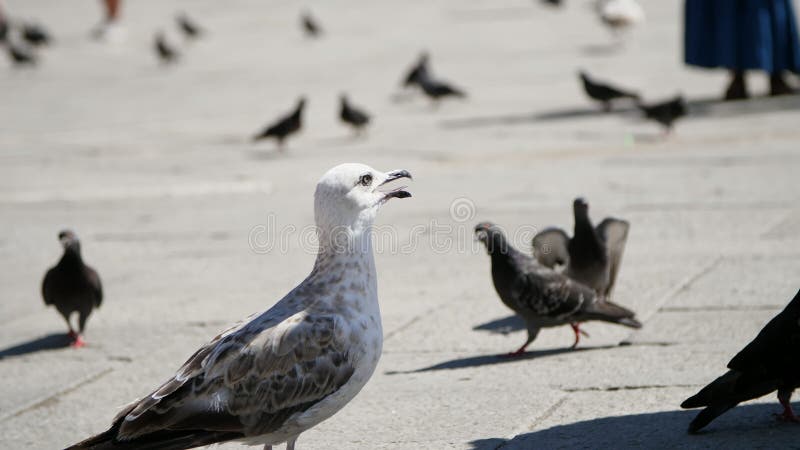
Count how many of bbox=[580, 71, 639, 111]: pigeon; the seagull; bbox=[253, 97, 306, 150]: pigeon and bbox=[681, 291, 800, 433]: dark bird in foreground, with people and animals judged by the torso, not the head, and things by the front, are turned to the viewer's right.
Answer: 3

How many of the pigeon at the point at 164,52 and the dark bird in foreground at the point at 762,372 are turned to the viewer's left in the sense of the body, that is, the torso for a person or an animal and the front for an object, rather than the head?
1

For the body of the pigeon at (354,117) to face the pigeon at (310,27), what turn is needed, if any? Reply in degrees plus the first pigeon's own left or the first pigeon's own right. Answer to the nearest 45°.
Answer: approximately 90° to the first pigeon's own right

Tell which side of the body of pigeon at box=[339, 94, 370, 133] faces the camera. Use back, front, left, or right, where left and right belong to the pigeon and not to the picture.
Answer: left

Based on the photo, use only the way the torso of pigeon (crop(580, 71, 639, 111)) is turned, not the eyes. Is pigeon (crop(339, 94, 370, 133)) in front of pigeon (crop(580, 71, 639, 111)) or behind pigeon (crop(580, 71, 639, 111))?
in front

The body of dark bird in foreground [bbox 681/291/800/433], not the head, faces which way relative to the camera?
to the viewer's right

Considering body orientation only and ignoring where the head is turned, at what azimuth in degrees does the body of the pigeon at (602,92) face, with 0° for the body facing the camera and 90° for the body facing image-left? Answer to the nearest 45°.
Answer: approximately 90°

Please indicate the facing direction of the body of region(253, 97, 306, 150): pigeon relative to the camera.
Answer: to the viewer's right

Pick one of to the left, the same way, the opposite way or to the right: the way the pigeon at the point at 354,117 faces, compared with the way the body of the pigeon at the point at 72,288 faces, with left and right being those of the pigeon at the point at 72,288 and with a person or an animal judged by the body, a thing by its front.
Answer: to the right

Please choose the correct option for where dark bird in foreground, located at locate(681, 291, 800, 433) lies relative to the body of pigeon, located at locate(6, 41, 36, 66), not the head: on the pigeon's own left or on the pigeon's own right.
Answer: on the pigeon's own left

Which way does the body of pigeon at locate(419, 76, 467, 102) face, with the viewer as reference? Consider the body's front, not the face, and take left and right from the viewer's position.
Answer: facing to the left of the viewer

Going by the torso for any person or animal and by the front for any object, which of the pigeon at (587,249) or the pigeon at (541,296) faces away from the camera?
the pigeon at (587,249)

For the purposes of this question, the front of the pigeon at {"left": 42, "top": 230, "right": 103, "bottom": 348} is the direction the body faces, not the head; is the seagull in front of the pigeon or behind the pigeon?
in front

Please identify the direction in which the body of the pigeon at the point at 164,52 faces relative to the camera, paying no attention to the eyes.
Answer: to the viewer's left

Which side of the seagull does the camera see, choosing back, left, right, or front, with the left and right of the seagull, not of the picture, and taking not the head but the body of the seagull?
right

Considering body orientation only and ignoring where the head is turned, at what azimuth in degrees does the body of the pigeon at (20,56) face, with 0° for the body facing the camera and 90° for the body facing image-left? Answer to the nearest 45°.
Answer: approximately 90°

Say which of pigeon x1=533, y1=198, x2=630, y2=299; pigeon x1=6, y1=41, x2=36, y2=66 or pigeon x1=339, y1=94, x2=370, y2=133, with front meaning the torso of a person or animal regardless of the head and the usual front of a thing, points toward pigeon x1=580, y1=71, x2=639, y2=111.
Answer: pigeon x1=533, y1=198, x2=630, y2=299
